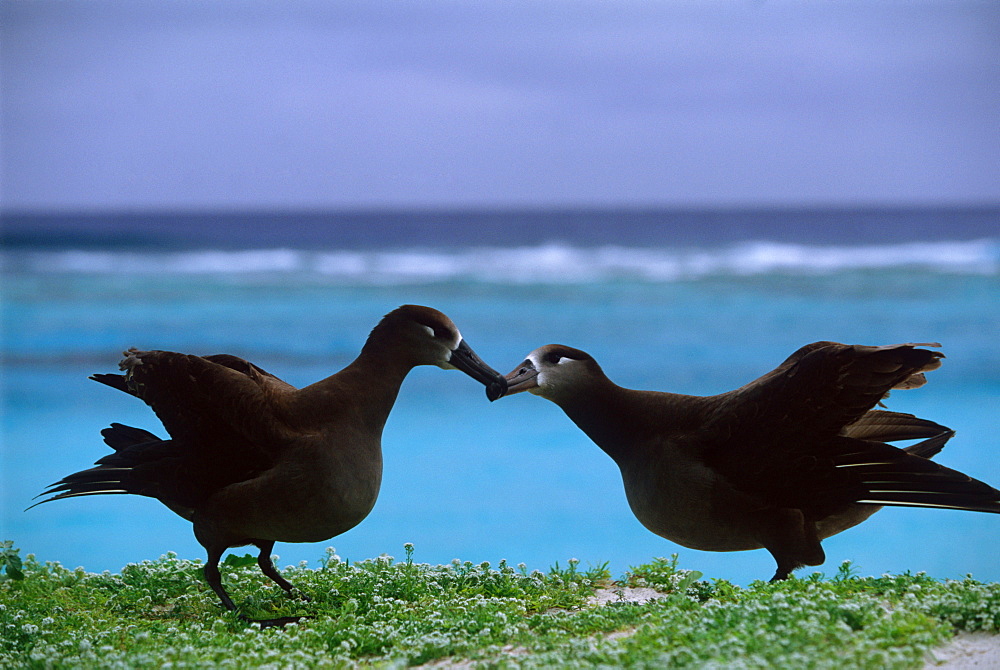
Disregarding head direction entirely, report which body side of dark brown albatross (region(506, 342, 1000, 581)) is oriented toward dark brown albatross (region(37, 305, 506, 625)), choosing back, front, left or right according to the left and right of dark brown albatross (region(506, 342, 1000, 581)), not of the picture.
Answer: front

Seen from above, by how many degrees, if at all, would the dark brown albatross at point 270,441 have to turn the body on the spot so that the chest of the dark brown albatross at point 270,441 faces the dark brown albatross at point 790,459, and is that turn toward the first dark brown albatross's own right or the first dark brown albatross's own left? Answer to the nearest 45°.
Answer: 0° — it already faces it

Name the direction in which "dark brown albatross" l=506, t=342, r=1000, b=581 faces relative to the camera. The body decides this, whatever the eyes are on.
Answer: to the viewer's left

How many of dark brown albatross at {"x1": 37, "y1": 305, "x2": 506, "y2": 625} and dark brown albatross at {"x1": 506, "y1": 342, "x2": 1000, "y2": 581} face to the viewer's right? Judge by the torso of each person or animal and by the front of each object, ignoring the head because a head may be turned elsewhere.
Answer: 1

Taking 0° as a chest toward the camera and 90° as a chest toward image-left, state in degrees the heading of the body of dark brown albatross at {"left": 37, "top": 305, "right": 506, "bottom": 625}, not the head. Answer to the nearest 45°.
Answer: approximately 270°

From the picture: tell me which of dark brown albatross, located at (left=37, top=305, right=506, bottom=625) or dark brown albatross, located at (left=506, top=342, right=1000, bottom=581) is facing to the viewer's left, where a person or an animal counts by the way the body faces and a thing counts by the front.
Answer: dark brown albatross, located at (left=506, top=342, right=1000, bottom=581)
